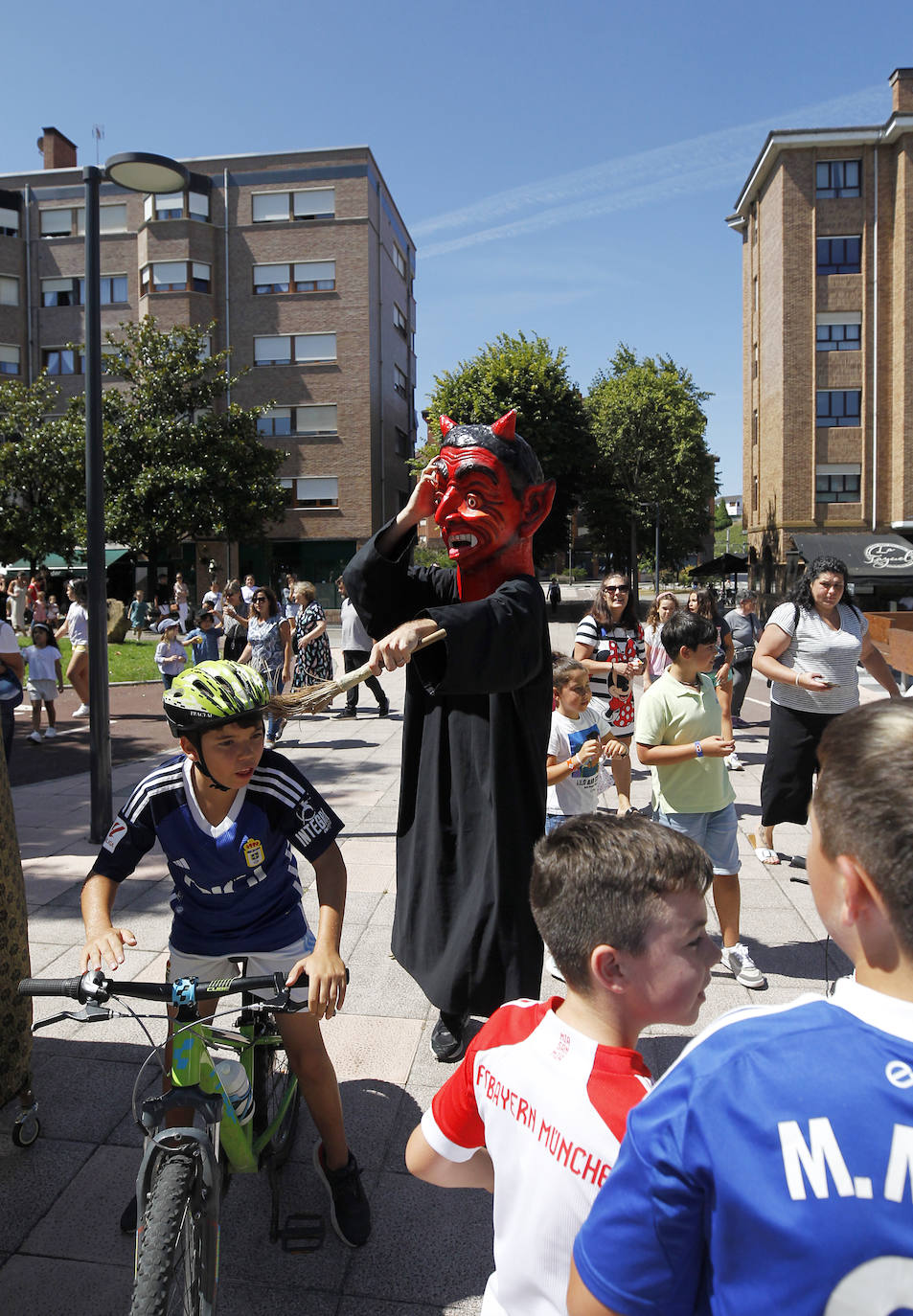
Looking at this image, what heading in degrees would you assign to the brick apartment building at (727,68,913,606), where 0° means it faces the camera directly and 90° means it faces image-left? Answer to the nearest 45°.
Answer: approximately 0°

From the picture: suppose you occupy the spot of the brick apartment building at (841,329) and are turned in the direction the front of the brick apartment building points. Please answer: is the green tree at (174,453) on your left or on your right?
on your right

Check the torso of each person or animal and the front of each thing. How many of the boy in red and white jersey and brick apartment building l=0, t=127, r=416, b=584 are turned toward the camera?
1

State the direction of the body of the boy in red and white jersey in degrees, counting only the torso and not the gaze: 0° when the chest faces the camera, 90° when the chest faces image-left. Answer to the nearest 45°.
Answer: approximately 225°

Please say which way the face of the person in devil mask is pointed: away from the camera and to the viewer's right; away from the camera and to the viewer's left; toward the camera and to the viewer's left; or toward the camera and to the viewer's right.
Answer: toward the camera and to the viewer's left

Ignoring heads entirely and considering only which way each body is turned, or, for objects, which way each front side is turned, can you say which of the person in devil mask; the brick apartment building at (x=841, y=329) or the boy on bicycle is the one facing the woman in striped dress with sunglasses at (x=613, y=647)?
the brick apartment building

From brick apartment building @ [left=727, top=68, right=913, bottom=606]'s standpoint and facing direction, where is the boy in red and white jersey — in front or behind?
in front
